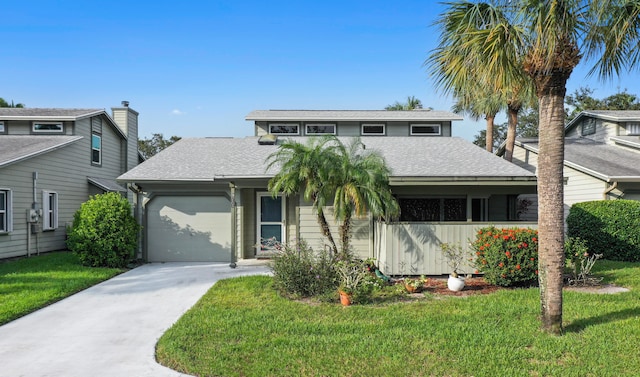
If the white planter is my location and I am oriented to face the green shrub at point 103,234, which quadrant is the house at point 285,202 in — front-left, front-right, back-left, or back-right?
front-right

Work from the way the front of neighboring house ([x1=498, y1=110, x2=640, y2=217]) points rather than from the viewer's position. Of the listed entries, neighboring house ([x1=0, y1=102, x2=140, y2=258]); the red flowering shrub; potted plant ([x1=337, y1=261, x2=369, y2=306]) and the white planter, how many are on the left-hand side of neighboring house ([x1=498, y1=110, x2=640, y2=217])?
0

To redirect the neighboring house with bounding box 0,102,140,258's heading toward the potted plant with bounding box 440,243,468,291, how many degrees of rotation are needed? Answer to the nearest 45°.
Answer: approximately 90° to its left

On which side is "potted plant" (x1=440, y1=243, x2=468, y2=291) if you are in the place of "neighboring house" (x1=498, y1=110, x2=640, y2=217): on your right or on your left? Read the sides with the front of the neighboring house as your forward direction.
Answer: on your right

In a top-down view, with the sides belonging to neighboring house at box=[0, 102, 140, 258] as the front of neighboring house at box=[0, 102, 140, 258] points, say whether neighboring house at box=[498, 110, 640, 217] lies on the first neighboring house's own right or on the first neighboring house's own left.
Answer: on the first neighboring house's own left

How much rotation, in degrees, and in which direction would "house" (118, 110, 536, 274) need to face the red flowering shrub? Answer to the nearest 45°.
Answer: approximately 45° to its left

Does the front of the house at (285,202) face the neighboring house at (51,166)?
no

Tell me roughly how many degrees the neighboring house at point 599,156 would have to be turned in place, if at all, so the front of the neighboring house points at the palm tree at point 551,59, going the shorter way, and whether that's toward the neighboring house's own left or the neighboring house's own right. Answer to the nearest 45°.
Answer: approximately 45° to the neighboring house's own right

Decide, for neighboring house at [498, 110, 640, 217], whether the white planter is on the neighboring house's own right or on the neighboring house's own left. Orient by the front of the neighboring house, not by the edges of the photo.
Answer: on the neighboring house's own right

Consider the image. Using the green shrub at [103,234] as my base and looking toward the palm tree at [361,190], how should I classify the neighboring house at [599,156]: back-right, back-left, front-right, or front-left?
front-left

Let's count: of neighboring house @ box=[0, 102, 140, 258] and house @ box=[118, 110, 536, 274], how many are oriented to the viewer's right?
0

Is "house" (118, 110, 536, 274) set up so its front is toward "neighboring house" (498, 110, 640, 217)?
no

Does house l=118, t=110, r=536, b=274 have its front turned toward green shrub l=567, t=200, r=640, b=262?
no

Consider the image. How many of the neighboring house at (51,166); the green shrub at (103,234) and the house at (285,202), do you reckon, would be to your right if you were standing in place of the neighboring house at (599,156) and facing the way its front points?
3

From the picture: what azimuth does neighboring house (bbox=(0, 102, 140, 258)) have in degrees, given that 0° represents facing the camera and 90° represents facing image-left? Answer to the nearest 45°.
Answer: approximately 45°

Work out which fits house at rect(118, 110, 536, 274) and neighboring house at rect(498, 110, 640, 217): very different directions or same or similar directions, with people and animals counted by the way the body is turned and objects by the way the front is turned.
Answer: same or similar directions

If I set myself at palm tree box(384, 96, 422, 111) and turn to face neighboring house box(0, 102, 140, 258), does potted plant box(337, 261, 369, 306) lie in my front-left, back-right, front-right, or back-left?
front-left

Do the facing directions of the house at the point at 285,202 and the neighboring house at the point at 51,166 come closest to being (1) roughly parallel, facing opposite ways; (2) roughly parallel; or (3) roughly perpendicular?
roughly parallel

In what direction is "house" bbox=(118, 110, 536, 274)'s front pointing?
toward the camera
